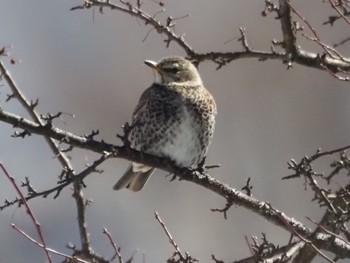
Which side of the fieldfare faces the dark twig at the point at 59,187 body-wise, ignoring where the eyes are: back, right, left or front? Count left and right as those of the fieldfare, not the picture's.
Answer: right
